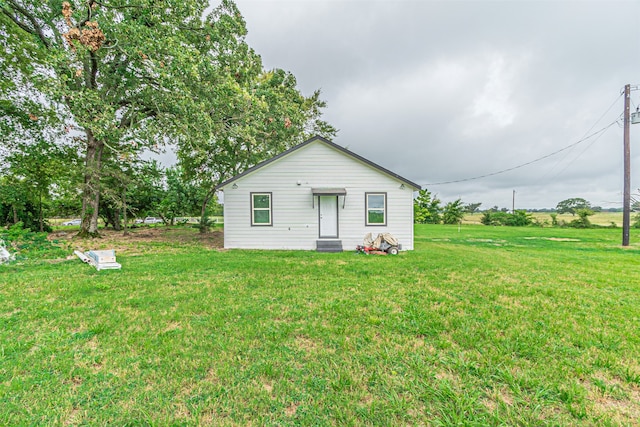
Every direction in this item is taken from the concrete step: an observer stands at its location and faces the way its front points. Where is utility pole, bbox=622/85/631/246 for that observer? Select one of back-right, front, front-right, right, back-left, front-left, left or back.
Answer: left

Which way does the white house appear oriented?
toward the camera

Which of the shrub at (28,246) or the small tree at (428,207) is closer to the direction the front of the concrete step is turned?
the shrub

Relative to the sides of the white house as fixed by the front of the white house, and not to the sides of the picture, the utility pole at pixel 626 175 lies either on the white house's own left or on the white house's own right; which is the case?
on the white house's own left

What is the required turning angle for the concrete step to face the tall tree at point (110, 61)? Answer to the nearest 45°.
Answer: approximately 90° to its right

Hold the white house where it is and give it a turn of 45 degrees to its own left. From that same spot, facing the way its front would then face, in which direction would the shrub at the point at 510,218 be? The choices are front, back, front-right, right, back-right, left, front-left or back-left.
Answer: left

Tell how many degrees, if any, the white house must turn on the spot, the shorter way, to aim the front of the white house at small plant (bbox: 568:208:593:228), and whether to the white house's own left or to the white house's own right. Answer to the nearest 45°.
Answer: approximately 135° to the white house's own left

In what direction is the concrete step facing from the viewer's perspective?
toward the camera

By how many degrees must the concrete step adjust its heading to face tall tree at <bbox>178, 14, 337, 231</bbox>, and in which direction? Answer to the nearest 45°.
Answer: approximately 135° to its right

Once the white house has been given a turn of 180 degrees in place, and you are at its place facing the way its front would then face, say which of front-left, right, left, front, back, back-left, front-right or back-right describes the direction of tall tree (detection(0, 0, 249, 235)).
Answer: left

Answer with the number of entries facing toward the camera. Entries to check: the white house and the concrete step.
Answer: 2

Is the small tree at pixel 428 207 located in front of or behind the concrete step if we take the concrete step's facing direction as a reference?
behind

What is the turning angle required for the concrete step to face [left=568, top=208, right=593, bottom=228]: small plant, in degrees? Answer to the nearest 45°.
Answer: approximately 135° to its left

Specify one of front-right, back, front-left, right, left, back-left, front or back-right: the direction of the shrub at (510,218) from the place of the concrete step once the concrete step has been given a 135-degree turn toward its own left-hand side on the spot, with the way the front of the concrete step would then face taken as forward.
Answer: front
